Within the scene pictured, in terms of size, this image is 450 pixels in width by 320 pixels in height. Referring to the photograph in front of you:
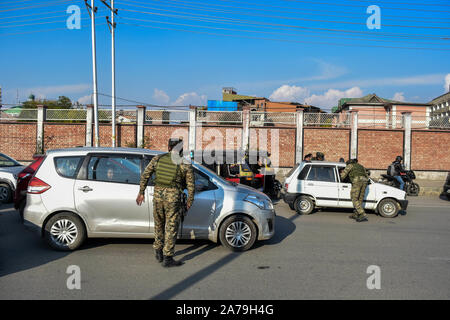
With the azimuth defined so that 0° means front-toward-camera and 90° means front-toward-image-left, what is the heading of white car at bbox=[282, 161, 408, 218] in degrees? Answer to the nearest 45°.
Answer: approximately 270°

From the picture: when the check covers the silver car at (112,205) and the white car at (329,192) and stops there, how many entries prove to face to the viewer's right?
2

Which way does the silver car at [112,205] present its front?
to the viewer's right

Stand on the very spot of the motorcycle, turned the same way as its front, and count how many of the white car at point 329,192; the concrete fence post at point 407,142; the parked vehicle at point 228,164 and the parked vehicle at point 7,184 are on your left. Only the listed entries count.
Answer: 1

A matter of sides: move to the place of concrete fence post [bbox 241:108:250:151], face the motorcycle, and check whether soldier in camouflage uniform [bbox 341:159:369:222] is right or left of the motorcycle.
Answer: right

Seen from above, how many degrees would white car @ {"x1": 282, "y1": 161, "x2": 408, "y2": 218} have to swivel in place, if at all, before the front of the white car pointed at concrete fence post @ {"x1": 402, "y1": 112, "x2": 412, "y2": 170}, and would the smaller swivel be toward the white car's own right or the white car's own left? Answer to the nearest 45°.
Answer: approximately 90° to the white car's own left

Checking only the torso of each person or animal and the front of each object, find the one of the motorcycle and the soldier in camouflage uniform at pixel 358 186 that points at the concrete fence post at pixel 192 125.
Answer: the soldier in camouflage uniform

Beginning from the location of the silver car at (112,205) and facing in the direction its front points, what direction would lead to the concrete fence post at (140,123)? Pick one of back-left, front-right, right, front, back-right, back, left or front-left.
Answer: left

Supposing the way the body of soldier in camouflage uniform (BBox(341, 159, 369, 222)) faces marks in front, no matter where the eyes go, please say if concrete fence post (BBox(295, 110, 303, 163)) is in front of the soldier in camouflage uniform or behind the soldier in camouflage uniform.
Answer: in front

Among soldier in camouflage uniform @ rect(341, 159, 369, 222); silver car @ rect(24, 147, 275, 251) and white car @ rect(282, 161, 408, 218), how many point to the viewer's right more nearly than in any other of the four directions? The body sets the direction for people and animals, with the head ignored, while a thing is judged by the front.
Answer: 2

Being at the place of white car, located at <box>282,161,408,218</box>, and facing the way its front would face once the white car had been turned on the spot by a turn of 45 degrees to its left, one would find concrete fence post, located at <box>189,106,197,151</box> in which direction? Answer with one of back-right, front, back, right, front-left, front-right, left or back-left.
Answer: left

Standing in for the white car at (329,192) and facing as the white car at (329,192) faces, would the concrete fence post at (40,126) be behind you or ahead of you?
behind

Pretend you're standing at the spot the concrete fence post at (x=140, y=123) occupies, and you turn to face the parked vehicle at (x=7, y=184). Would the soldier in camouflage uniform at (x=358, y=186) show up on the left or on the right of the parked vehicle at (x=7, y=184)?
left
